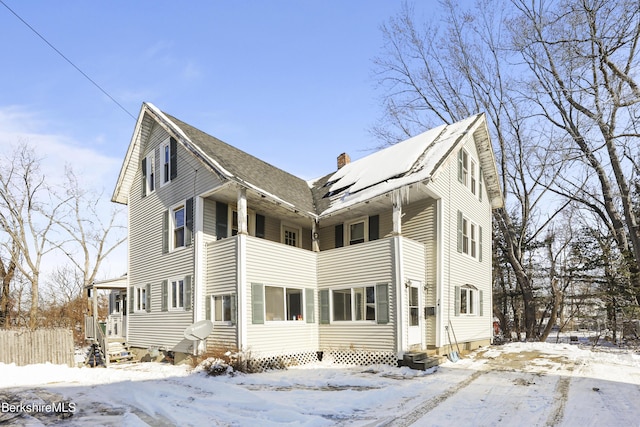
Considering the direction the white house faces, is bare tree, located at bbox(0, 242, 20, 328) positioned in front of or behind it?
behind

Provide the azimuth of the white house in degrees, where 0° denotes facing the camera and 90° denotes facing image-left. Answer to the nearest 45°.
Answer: approximately 315°
